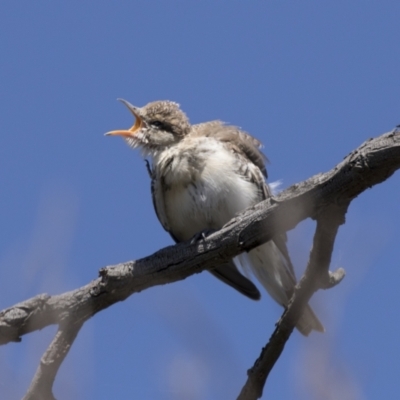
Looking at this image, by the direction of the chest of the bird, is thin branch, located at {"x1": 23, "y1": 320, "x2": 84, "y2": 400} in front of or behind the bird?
in front

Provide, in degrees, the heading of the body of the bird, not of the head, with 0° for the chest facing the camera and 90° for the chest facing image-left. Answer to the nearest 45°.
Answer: approximately 45°
